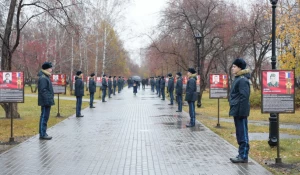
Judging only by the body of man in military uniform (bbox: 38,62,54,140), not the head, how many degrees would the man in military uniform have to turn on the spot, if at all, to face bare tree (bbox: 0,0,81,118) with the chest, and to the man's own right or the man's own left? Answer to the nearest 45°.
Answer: approximately 90° to the man's own left

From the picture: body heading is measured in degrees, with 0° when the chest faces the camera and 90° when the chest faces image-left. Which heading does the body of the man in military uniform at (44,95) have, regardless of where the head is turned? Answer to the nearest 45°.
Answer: approximately 270°
